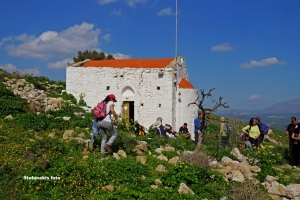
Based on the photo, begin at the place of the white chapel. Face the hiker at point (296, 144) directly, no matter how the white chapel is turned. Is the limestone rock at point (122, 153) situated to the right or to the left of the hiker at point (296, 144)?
right

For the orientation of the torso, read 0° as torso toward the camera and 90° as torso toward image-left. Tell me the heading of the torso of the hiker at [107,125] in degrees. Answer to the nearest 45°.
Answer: approximately 225°

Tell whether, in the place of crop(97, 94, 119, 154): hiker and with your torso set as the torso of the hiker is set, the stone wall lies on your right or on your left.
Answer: on your left

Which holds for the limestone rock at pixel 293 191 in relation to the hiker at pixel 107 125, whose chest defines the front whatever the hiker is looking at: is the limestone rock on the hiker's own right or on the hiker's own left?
on the hiker's own right

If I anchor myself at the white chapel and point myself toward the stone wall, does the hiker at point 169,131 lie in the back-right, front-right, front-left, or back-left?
back-left

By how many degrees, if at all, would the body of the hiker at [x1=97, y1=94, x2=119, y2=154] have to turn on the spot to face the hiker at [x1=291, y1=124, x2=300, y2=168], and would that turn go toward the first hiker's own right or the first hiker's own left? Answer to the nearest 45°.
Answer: approximately 45° to the first hiker's own right

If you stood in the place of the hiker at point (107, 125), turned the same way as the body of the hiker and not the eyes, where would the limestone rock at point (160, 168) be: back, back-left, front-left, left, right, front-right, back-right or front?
right

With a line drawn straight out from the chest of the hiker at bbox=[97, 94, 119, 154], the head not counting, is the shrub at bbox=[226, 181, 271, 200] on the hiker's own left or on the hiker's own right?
on the hiker's own right

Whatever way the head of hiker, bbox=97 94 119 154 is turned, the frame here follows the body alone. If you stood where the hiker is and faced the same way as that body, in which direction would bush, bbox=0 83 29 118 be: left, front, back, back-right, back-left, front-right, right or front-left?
left

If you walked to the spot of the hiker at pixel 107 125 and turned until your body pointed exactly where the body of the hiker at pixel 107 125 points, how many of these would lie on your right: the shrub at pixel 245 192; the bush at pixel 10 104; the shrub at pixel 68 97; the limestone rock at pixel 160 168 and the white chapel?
2

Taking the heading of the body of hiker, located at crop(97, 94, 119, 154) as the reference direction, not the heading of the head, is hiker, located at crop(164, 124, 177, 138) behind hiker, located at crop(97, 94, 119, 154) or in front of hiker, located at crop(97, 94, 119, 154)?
in front

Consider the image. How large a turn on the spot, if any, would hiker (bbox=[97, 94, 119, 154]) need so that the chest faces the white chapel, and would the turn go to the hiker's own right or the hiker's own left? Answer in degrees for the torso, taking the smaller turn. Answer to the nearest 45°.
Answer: approximately 45° to the hiker's own left

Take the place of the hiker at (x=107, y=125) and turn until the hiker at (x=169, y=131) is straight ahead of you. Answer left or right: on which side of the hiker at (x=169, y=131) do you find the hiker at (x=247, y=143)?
right

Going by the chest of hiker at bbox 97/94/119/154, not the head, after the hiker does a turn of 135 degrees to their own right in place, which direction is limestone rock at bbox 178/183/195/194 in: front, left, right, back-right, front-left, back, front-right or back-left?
front-left

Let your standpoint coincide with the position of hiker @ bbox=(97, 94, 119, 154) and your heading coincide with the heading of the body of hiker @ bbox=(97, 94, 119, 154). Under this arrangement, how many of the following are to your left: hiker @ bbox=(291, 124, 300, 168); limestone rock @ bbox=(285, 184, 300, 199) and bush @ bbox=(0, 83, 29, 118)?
1

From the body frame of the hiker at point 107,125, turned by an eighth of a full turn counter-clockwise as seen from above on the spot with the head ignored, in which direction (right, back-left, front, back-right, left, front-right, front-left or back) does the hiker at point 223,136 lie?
front-right
